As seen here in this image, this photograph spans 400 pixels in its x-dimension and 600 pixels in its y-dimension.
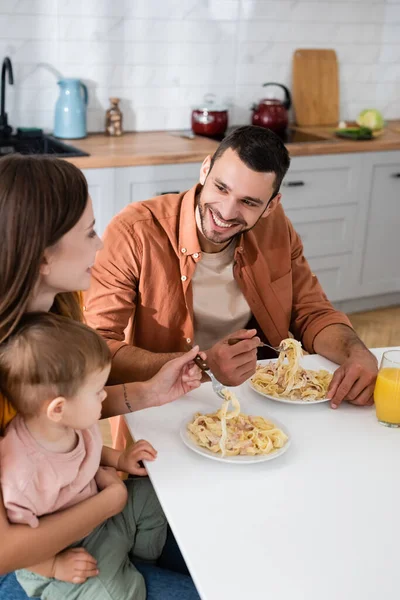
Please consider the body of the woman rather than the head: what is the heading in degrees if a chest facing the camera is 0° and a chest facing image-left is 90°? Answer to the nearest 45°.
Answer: approximately 270°

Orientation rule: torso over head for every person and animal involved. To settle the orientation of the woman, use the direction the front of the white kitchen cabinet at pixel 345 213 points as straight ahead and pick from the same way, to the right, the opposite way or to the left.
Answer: to the left

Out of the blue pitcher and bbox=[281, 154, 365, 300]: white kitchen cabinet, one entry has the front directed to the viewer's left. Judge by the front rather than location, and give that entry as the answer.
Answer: the blue pitcher

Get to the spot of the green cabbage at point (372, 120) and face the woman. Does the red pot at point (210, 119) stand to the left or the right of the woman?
right

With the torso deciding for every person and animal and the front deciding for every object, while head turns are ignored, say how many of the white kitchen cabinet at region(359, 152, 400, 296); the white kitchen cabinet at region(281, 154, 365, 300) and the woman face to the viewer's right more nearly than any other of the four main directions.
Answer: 1

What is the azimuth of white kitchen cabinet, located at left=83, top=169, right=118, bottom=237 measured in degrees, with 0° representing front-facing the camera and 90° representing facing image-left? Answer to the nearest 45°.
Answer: approximately 0°

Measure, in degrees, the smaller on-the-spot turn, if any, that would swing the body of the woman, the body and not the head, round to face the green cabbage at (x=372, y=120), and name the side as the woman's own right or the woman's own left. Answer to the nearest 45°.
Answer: approximately 45° to the woman's own left

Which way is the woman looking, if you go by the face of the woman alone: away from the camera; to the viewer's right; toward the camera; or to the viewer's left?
to the viewer's right

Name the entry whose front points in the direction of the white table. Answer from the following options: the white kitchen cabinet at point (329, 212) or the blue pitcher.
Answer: the white kitchen cabinet

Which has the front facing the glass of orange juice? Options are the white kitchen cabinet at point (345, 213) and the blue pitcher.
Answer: the white kitchen cabinet

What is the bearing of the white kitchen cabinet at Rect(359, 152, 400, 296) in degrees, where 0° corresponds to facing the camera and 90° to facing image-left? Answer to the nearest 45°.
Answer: approximately 0°

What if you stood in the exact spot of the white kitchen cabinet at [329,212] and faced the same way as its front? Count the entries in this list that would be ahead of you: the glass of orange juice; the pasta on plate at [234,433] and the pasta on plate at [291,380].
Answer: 3

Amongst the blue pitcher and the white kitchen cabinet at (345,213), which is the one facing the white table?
the white kitchen cabinet

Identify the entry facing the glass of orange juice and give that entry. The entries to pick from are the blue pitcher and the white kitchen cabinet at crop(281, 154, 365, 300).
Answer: the white kitchen cabinet

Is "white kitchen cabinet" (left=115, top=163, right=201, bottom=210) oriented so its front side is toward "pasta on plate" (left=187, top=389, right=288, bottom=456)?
yes
